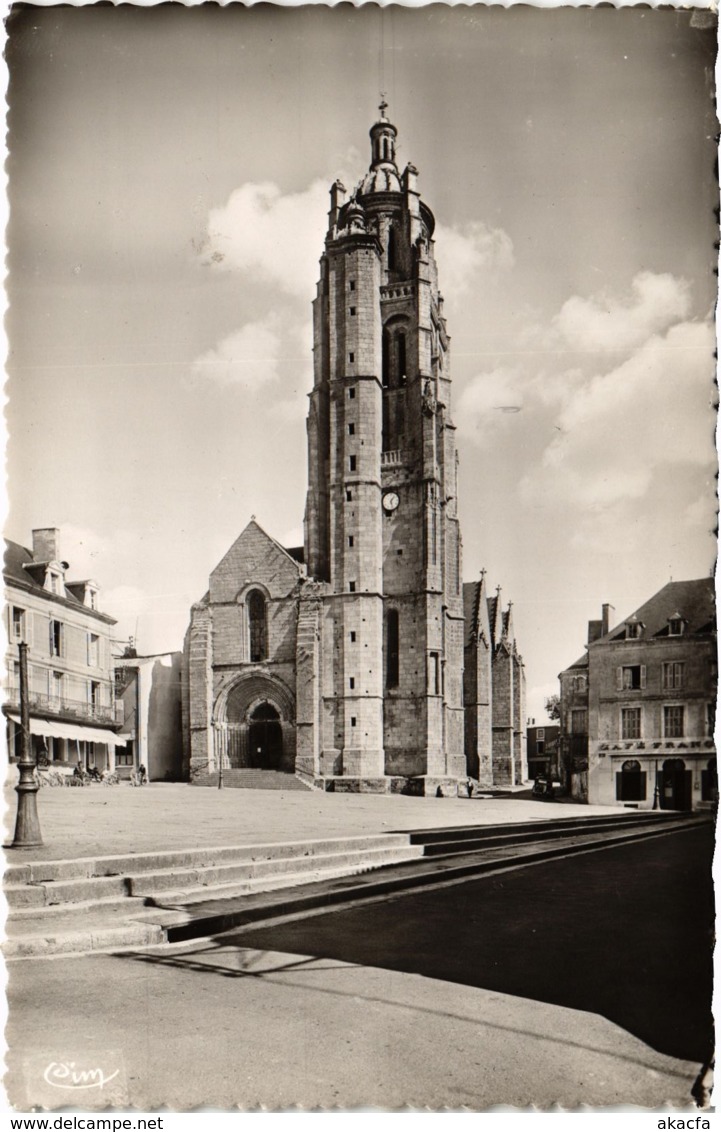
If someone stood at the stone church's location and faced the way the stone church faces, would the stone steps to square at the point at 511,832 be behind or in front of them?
in front

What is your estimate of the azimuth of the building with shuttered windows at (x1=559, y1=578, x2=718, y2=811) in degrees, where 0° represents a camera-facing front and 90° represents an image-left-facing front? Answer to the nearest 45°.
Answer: approximately 0°

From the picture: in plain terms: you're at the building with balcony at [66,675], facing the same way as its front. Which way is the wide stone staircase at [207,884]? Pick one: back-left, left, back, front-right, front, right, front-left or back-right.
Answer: front-right

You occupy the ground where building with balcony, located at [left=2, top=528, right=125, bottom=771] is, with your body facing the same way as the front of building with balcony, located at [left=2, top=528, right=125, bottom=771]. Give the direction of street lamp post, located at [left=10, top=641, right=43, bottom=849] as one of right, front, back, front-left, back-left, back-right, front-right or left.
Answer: front-right

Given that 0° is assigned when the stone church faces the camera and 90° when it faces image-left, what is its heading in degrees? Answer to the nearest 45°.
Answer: approximately 0°

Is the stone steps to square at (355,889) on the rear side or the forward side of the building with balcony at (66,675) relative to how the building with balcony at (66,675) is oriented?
on the forward side

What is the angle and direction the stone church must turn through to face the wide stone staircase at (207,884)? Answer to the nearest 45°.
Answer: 0° — it already faces it

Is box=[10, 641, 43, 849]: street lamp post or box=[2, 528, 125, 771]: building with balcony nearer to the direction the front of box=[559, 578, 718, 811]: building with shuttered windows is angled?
the street lamp post

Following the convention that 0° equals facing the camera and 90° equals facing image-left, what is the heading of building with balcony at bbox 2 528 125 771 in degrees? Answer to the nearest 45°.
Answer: approximately 315°
